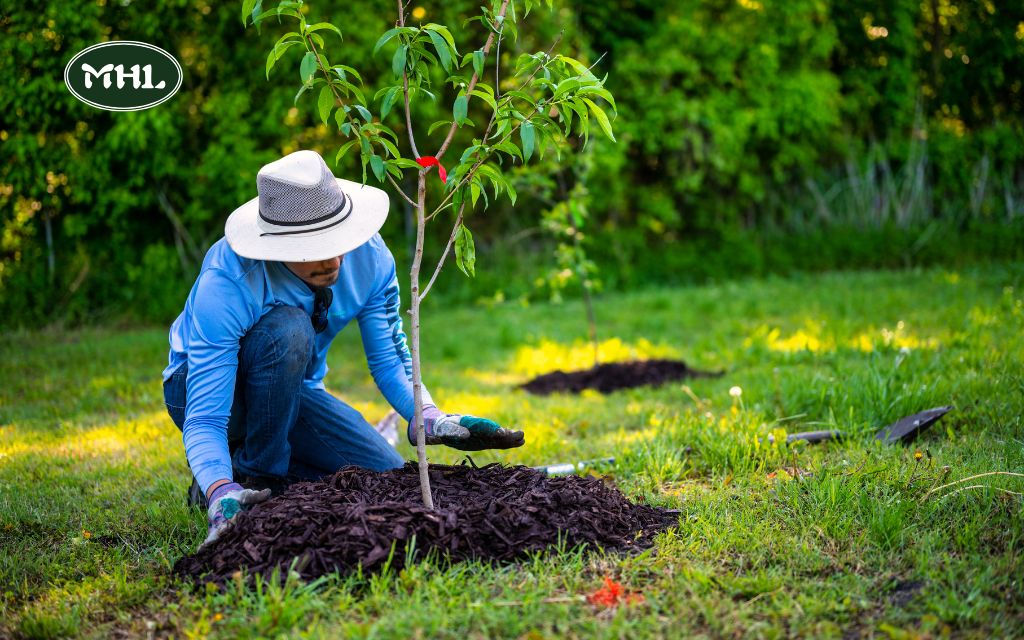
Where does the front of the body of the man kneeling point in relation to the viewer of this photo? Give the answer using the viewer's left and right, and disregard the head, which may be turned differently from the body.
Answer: facing the viewer and to the right of the viewer

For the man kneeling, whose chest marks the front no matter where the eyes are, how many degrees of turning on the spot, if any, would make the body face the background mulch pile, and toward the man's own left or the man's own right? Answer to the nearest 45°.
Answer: approximately 90° to the man's own left

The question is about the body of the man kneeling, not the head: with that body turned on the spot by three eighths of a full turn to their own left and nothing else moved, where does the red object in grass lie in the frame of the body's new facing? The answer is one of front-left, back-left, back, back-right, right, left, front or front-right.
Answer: back-right
